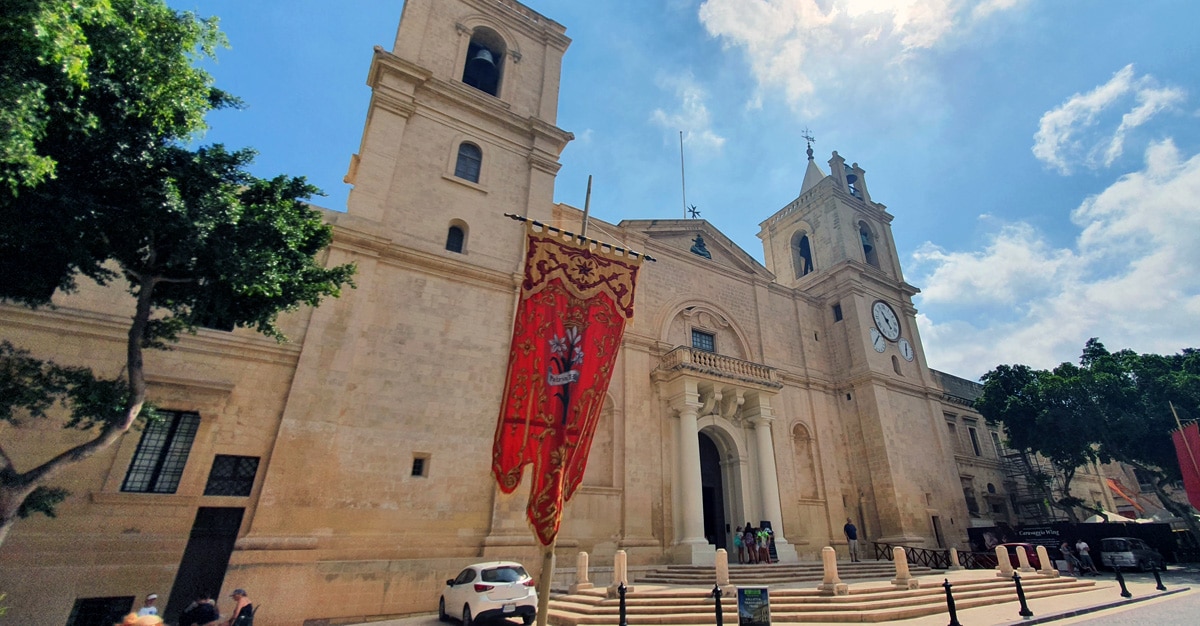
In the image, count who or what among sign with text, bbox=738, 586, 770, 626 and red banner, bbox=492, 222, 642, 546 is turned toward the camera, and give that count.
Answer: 2

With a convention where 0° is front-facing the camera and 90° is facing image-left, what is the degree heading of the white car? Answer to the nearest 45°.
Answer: approximately 135°

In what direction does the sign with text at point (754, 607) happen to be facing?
toward the camera

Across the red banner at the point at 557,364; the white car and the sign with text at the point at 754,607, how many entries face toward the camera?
2

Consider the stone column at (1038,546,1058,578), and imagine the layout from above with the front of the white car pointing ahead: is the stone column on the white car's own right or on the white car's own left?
on the white car's own right

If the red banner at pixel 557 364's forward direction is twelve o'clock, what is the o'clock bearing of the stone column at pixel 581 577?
The stone column is roughly at 6 o'clock from the red banner.

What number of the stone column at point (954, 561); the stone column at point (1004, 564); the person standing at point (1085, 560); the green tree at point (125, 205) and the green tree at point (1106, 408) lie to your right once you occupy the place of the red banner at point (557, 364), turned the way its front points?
1

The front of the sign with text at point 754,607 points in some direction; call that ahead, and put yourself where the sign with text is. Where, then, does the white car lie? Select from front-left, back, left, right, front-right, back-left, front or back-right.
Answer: right

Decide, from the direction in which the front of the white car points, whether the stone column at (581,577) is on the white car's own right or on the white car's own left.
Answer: on the white car's own right

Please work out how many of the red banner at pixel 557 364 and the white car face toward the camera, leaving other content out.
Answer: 1

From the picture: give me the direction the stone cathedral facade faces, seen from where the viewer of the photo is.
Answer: facing the viewer and to the right of the viewer

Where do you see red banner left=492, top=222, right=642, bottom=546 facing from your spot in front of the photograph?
facing the viewer

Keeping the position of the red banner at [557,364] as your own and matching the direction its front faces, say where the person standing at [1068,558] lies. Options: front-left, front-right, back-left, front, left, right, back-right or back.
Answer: back-left
